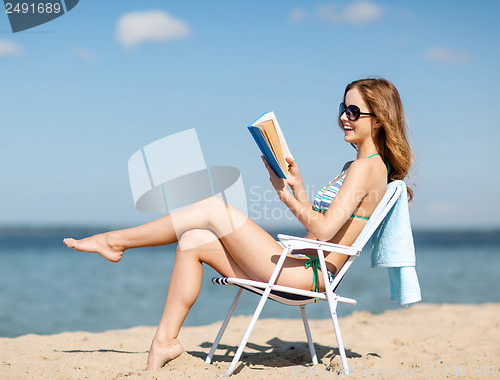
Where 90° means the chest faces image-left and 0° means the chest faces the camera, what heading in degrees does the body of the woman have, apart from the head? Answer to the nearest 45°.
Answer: approximately 90°

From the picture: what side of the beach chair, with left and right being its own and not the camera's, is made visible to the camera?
left

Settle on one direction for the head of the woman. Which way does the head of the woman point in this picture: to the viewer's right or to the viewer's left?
to the viewer's left
